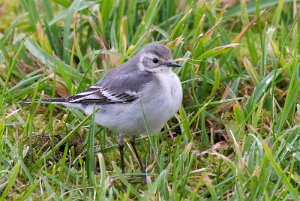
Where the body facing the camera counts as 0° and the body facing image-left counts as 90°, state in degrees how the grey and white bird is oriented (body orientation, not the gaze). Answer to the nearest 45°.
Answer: approximately 270°
